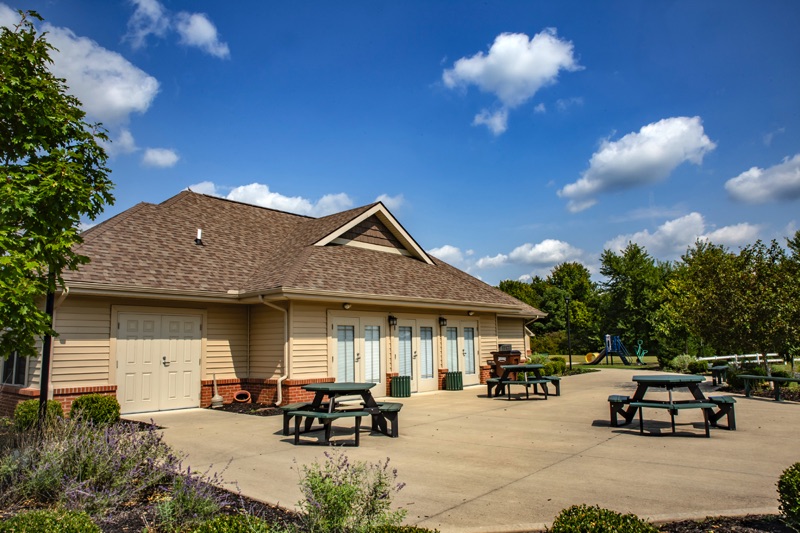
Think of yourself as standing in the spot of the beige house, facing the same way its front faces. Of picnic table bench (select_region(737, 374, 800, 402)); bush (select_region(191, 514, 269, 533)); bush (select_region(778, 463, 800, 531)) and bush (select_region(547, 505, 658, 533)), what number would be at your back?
0

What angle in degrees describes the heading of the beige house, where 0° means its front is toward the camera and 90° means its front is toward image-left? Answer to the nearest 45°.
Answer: approximately 315°

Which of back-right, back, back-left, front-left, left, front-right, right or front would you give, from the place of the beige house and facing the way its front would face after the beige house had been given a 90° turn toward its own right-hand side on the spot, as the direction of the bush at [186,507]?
front-left

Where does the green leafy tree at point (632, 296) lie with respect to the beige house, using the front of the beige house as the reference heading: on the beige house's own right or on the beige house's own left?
on the beige house's own left

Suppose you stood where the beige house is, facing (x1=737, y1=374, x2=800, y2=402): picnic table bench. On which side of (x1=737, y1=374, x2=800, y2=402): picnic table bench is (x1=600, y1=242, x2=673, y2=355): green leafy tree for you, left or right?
left

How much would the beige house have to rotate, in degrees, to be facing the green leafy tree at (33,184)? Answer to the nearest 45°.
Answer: approximately 45° to its right

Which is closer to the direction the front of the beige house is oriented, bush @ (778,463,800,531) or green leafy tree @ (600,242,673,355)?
the bush

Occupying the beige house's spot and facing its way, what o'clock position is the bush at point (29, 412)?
The bush is roughly at 3 o'clock from the beige house.

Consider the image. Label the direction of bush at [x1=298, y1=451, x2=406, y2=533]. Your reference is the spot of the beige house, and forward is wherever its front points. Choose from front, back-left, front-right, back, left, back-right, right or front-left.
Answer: front-right

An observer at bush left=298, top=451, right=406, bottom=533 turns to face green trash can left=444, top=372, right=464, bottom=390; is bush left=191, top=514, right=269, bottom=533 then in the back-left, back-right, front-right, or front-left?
back-left

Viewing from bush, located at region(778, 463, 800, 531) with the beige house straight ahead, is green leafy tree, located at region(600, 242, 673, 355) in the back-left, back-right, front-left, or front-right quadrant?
front-right

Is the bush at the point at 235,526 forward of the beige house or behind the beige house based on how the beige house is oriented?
forward

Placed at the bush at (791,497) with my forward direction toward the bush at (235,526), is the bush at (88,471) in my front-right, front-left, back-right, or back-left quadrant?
front-right

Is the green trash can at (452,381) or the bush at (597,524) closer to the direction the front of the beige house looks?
the bush
